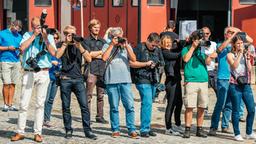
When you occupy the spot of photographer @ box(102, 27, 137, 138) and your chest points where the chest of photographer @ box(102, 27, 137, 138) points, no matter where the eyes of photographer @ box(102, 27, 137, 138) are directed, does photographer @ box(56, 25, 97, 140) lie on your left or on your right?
on your right

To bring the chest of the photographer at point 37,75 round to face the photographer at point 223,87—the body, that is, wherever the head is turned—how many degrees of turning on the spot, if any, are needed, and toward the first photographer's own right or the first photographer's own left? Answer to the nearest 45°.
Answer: approximately 90° to the first photographer's own left

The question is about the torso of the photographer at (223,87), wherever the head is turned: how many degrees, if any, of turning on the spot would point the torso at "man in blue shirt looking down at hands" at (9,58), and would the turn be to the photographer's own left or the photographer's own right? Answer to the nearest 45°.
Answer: approximately 135° to the photographer's own right

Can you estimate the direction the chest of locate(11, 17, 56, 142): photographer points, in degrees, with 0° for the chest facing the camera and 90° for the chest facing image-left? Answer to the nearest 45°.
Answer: approximately 0°

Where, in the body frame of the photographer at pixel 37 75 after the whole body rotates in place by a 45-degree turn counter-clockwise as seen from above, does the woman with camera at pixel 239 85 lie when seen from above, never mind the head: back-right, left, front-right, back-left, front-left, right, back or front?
front-left

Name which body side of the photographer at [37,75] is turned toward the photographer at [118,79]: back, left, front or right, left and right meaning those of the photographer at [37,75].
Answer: left

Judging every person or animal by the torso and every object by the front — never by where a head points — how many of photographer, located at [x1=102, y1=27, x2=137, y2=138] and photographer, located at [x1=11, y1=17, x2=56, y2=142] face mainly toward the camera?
2

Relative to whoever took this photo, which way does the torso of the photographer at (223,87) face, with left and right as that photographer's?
facing the viewer and to the right of the viewer
